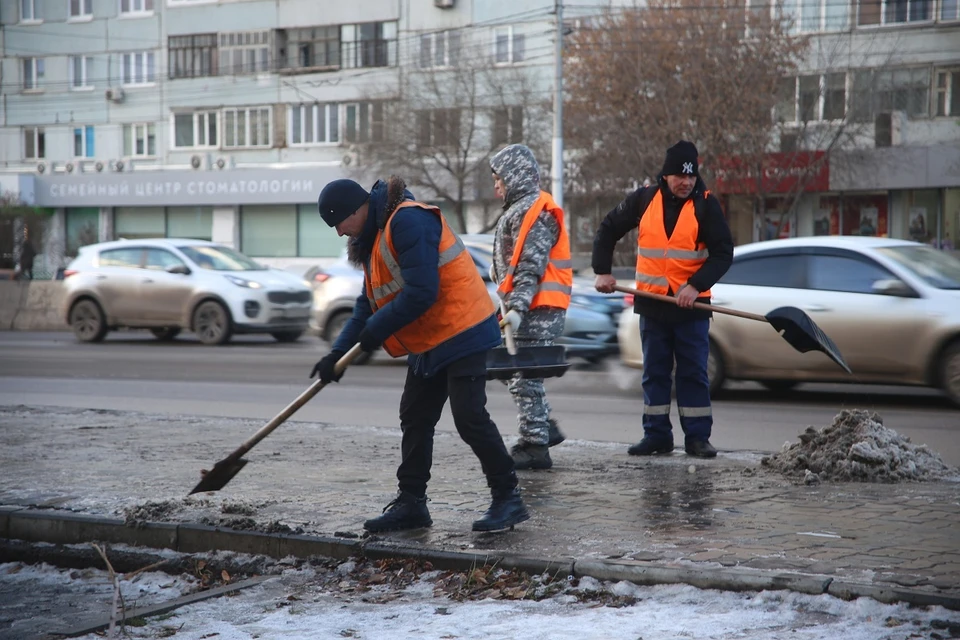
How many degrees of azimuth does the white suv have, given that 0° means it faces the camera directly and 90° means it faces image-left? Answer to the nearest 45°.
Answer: approximately 315°

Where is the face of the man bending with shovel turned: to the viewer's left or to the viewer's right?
to the viewer's left

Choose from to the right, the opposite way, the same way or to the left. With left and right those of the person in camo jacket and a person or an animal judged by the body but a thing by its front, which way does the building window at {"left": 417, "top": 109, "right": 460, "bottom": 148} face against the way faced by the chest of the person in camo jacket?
to the left

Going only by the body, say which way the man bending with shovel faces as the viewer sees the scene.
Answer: to the viewer's left

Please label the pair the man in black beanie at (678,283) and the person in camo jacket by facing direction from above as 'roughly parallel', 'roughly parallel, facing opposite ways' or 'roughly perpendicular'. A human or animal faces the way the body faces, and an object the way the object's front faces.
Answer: roughly perpendicular

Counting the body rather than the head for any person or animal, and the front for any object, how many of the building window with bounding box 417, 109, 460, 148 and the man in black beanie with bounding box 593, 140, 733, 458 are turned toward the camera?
2

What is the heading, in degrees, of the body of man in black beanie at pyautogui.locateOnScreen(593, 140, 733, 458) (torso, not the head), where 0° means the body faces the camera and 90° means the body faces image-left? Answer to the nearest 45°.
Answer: approximately 0°

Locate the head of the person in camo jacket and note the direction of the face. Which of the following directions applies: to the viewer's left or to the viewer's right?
to the viewer's left
